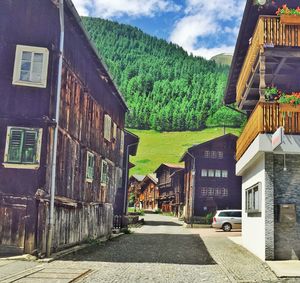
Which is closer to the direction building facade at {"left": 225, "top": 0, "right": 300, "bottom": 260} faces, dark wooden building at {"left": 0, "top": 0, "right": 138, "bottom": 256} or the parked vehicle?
the dark wooden building
